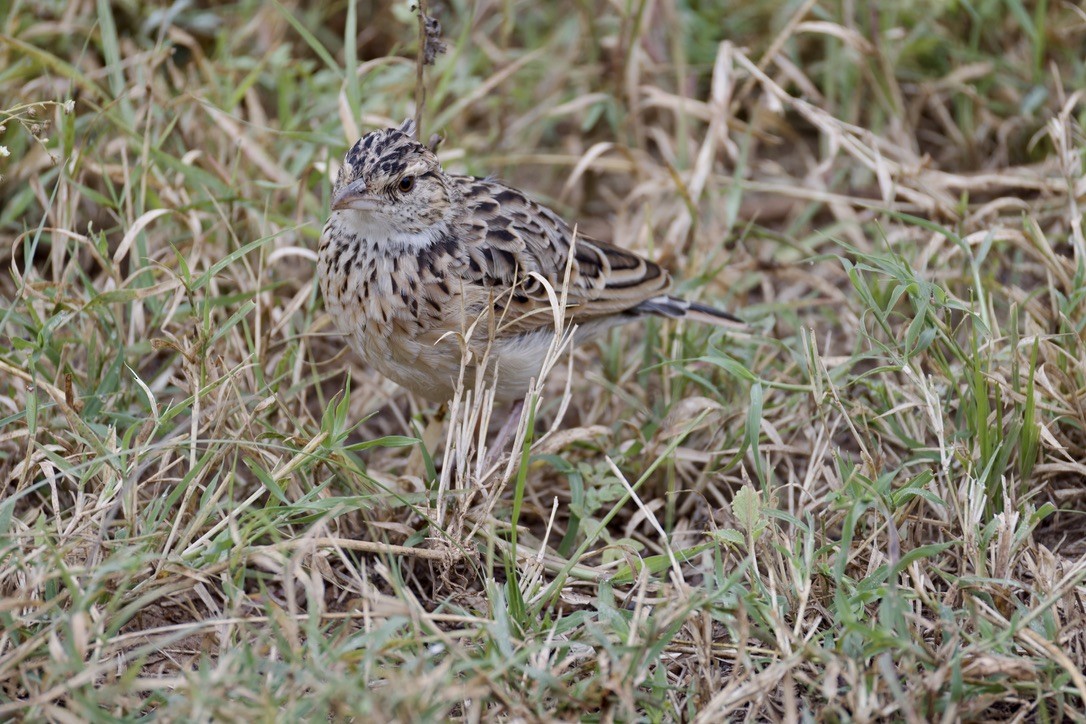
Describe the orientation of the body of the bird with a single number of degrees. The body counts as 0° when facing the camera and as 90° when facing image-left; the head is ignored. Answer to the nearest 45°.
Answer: approximately 45°

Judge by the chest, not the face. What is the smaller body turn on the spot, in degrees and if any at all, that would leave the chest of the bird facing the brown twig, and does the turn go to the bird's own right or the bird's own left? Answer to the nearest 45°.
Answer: approximately 135° to the bird's own right
